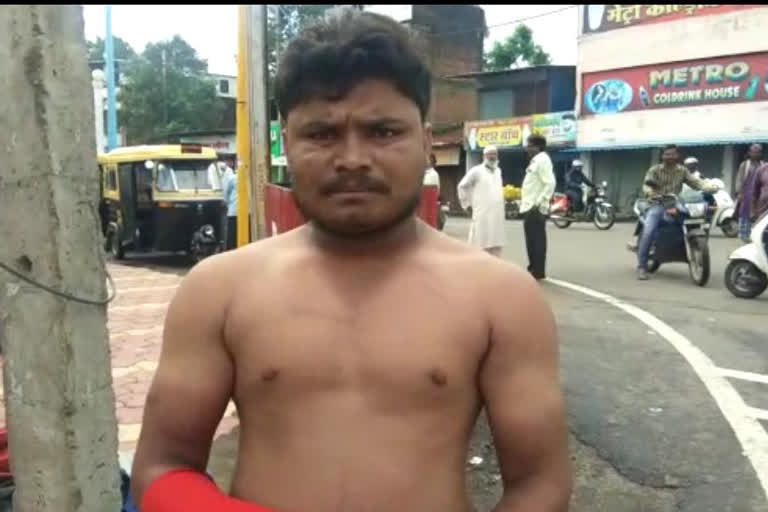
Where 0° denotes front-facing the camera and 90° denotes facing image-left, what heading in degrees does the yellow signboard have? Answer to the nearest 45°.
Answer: approximately 0°

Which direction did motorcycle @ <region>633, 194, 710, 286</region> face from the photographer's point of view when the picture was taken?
facing the viewer and to the right of the viewer

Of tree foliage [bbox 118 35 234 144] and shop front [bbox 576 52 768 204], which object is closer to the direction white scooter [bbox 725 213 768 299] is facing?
the tree foliage

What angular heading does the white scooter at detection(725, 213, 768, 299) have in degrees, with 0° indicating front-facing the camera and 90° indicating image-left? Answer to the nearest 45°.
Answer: approximately 90°
